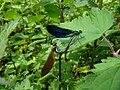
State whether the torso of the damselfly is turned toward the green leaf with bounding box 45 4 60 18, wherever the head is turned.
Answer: no
